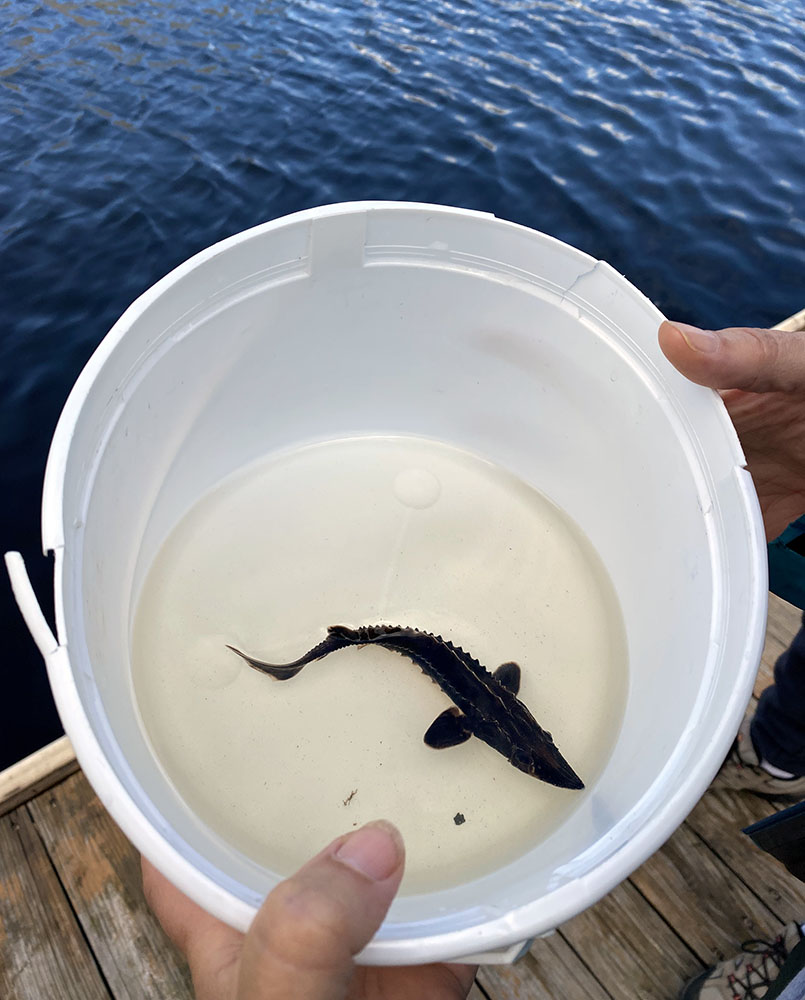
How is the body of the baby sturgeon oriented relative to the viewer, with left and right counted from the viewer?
facing the viewer and to the right of the viewer
